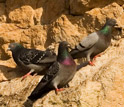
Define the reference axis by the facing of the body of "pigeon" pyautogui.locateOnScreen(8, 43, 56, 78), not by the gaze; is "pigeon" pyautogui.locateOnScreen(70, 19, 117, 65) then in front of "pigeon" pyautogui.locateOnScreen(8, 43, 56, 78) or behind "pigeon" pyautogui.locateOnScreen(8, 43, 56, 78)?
behind

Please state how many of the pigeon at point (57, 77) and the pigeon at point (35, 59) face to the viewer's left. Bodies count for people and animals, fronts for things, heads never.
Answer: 1

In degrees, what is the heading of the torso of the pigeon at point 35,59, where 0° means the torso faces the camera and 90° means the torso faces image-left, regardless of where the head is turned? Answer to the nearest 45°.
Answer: approximately 90°

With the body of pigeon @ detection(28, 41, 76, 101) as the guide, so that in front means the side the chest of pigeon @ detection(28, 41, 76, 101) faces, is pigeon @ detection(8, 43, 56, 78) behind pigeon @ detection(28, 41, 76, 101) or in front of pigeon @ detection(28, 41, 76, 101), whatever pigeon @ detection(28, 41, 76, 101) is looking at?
behind
